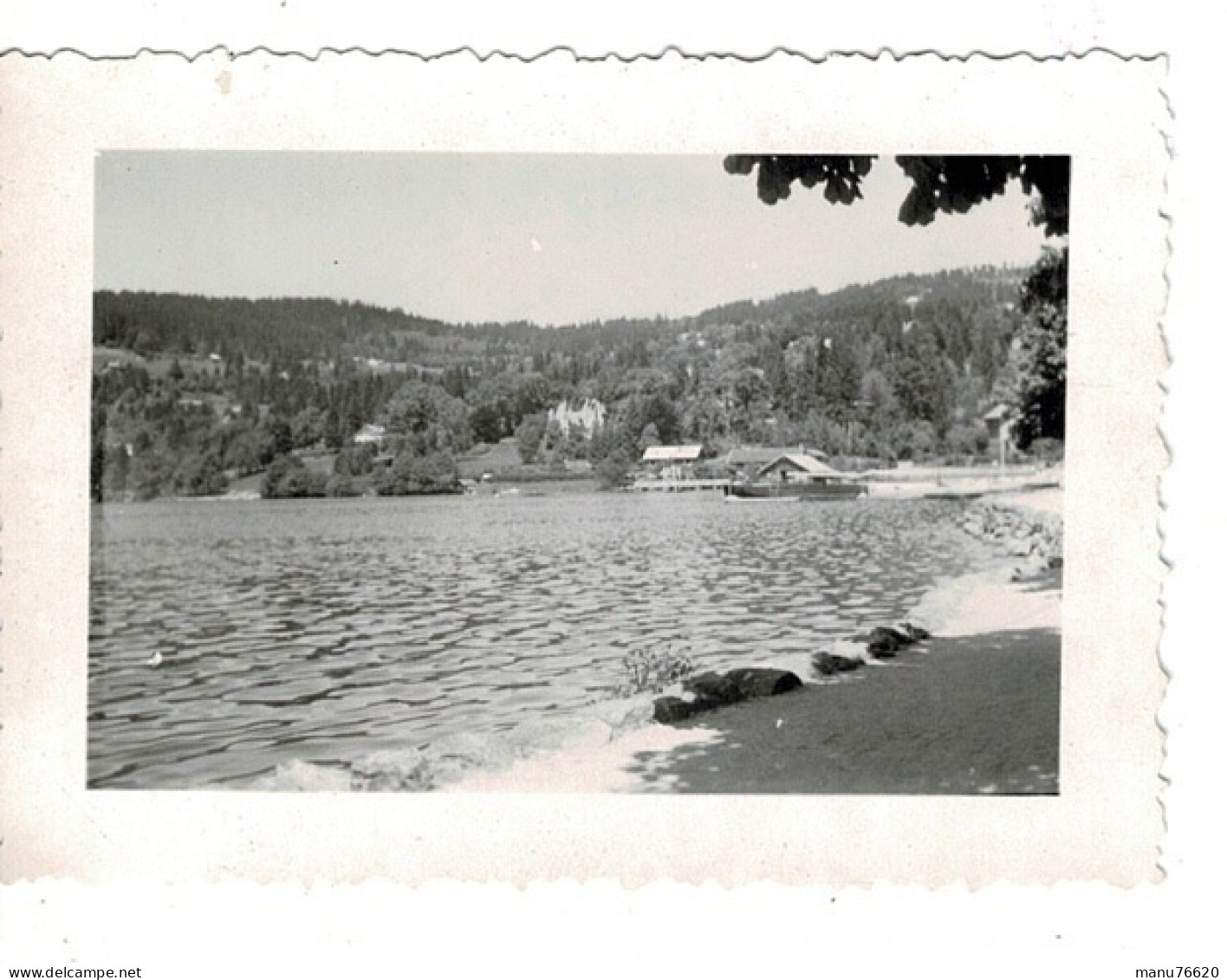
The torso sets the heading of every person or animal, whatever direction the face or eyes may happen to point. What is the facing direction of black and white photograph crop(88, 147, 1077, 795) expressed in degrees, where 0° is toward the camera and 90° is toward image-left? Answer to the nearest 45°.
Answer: approximately 0°
